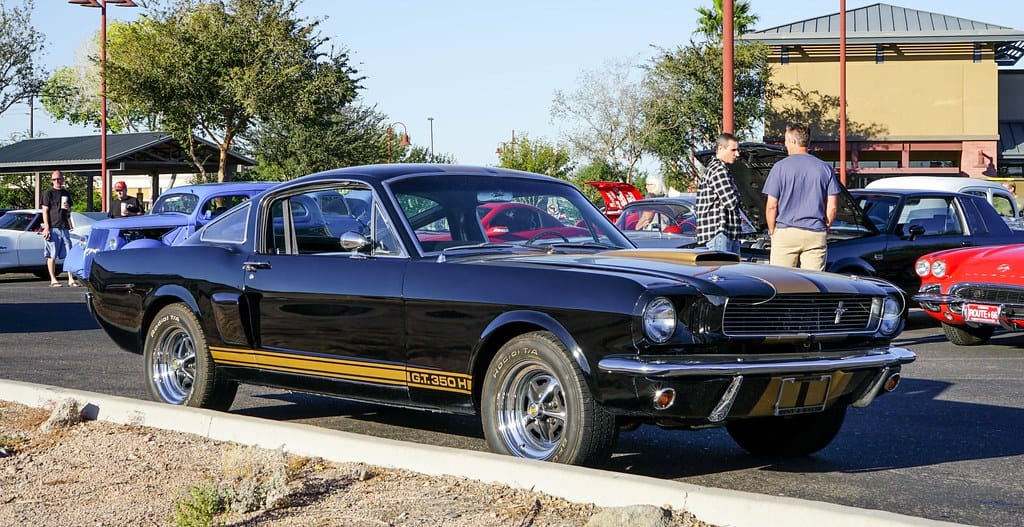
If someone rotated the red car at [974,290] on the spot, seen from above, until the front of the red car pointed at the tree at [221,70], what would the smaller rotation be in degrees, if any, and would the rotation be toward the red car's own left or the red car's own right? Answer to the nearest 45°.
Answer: approximately 90° to the red car's own right

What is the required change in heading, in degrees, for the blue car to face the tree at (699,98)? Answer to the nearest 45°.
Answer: approximately 180°

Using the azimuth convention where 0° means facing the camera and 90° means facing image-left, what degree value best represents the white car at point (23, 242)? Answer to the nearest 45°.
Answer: approximately 45°

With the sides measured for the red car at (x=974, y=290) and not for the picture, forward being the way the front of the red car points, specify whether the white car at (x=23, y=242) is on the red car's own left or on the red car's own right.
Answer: on the red car's own right

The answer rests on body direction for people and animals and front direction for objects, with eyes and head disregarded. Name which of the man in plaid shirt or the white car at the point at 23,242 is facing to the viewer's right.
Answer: the man in plaid shirt

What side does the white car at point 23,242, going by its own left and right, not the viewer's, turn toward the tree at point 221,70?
right

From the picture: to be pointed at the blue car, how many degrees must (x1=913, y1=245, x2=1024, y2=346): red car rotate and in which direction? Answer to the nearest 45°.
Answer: approximately 45° to its right

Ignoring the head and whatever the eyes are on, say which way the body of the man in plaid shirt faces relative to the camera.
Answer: to the viewer's right
